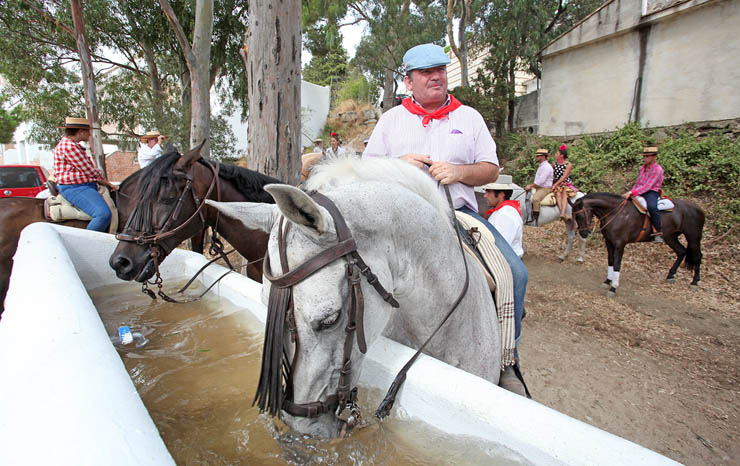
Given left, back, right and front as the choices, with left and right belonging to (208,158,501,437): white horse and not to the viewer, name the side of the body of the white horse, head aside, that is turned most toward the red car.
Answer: right

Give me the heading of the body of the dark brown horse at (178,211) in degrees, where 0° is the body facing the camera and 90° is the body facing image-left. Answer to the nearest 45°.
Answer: approximately 45°

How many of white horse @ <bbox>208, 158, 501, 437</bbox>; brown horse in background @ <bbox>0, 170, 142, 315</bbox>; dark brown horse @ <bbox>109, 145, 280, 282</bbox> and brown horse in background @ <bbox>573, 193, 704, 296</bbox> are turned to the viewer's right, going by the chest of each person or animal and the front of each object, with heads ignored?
1

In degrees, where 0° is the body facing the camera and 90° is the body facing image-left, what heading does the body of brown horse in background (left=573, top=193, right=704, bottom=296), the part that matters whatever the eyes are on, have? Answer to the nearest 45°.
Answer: approximately 90°

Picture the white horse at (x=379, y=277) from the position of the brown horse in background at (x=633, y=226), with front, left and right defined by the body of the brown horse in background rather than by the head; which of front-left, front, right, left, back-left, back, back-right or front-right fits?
left

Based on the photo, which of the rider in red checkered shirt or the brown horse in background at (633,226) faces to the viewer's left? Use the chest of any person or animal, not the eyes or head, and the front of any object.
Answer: the brown horse in background

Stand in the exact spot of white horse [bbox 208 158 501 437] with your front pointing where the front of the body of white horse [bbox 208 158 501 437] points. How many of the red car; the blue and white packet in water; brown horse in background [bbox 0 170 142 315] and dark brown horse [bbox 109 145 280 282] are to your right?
4

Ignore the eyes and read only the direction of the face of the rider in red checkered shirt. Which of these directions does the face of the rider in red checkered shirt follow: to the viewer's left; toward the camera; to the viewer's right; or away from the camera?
to the viewer's right

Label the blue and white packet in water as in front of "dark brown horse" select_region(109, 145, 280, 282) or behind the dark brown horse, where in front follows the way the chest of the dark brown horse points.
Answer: in front

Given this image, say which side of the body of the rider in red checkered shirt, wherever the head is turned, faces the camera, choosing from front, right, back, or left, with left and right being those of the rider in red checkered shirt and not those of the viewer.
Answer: right

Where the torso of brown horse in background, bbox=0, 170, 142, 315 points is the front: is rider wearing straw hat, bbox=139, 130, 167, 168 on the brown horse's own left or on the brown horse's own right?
on the brown horse's own left

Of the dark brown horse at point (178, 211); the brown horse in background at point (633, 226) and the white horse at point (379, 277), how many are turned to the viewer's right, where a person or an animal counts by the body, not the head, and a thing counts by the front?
0

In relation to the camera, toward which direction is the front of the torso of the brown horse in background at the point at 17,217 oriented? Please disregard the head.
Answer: to the viewer's right

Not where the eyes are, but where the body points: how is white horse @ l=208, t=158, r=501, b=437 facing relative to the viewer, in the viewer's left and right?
facing the viewer and to the left of the viewer
